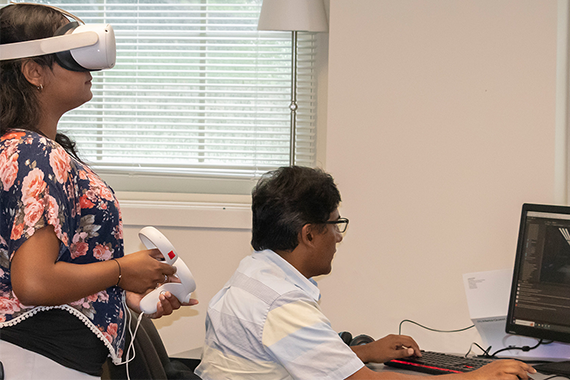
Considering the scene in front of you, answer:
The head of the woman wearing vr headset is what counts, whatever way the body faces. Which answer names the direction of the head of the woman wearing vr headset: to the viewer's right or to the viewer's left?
to the viewer's right

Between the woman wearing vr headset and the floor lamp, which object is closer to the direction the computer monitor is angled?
the woman wearing vr headset

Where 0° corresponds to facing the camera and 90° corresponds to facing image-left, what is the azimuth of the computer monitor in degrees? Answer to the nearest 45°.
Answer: approximately 45°

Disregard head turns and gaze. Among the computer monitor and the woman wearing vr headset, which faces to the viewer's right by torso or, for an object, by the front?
the woman wearing vr headset

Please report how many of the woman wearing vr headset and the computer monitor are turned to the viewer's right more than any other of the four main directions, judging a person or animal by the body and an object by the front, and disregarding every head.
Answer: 1

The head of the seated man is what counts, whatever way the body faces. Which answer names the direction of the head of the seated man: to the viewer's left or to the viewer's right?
to the viewer's right

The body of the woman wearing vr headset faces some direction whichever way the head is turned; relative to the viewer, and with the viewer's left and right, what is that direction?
facing to the right of the viewer

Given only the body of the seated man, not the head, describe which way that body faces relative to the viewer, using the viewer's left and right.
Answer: facing away from the viewer and to the right of the viewer

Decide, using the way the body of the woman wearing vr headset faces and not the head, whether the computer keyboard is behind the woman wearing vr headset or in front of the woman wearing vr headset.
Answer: in front

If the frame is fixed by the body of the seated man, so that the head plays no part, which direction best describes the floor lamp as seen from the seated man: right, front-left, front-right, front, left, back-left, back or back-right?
front-left

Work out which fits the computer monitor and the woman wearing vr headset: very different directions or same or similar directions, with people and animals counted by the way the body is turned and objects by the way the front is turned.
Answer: very different directions
